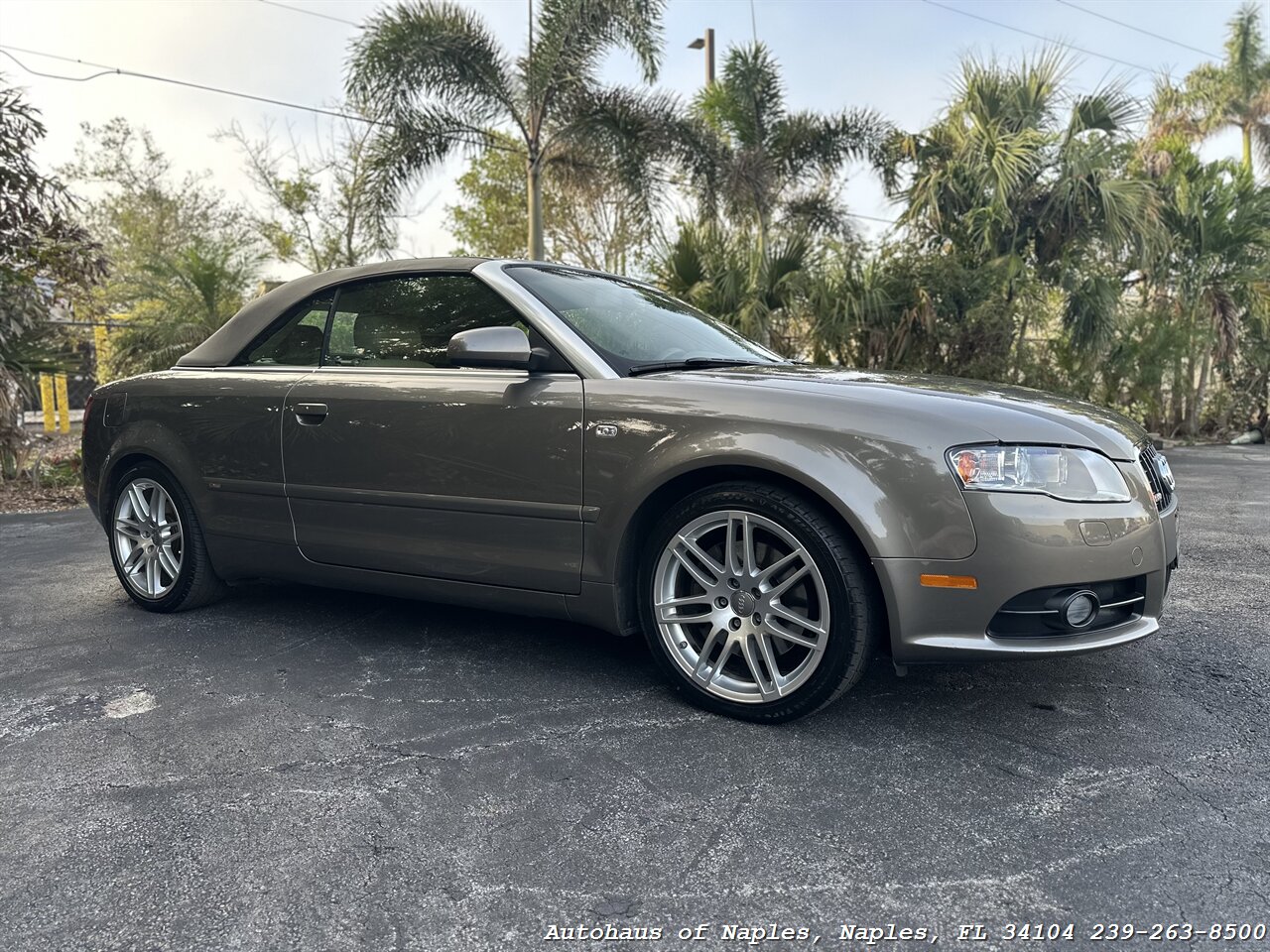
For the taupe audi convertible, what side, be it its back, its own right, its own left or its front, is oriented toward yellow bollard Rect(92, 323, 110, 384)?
back

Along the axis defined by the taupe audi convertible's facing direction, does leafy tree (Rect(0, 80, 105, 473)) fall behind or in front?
behind

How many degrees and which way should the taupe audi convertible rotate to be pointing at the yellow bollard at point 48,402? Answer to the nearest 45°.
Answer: approximately 180°

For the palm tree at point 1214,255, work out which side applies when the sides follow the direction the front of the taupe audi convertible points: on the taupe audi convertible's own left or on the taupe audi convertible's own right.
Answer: on the taupe audi convertible's own left

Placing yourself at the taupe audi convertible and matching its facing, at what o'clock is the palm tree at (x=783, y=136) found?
The palm tree is roughly at 8 o'clock from the taupe audi convertible.

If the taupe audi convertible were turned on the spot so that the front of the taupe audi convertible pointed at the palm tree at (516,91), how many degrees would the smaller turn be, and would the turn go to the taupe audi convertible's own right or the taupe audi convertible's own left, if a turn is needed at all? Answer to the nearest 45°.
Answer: approximately 135° to the taupe audi convertible's own left

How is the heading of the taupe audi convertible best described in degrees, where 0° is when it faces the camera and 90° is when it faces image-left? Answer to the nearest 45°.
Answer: approximately 315°

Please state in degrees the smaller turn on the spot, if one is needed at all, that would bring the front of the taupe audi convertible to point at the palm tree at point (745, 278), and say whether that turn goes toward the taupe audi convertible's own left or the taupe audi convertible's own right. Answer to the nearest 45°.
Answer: approximately 135° to the taupe audi convertible's own left

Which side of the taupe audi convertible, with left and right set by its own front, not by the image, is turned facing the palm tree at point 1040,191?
left
